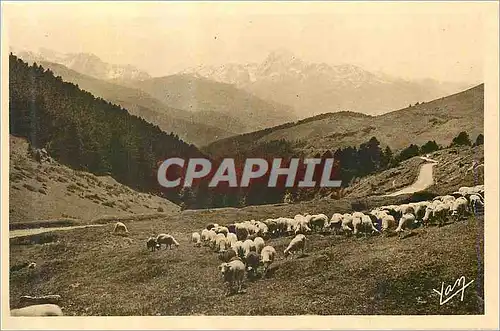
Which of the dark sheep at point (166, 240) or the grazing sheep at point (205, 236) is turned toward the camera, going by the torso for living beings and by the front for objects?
the grazing sheep

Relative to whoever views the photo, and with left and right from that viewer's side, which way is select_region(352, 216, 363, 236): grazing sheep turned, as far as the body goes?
facing the viewer

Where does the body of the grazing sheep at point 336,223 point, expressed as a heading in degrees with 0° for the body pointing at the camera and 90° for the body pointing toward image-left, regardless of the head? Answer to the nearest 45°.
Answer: approximately 45°

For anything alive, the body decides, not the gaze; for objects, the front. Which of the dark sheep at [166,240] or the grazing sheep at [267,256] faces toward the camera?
the grazing sheep

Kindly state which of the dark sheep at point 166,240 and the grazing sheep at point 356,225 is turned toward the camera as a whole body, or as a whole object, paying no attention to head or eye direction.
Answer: the grazing sheep

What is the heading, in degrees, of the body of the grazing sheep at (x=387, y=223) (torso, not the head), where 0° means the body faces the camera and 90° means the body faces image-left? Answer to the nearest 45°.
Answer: approximately 45°

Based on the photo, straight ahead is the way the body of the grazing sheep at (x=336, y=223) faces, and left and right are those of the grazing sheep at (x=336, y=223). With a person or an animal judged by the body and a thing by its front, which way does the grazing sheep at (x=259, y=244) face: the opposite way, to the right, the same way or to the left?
the same way

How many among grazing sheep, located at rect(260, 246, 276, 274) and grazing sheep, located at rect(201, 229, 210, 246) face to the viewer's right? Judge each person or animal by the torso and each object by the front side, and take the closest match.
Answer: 0

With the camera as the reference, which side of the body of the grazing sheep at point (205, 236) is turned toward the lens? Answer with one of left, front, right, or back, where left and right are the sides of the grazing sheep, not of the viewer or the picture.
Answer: front

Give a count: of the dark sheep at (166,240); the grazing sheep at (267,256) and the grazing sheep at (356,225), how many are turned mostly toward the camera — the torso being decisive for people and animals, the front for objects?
2
